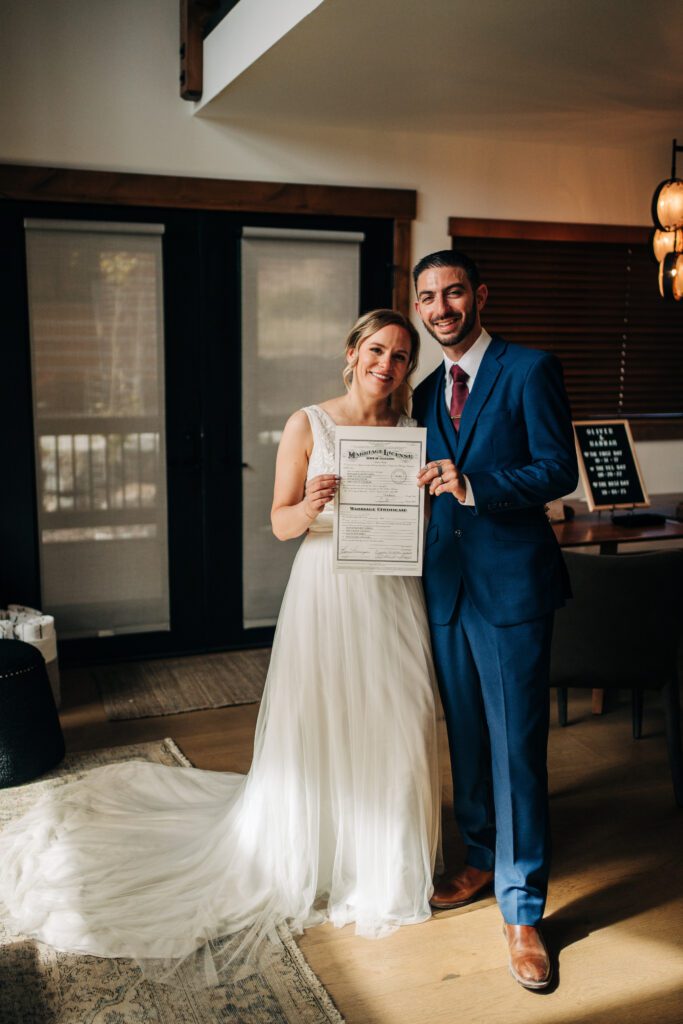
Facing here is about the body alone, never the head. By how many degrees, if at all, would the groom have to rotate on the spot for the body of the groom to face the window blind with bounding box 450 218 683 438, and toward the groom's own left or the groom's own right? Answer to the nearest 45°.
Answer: approximately 135° to the groom's own right

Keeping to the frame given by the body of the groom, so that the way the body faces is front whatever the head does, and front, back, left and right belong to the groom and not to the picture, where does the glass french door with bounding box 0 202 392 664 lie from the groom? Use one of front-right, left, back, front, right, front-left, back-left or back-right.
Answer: right

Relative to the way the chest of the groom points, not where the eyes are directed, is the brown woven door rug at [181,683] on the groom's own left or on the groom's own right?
on the groom's own right

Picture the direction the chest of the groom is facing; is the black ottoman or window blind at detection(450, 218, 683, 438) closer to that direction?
the black ottoman

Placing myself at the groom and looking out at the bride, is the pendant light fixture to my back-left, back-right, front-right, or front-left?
back-right

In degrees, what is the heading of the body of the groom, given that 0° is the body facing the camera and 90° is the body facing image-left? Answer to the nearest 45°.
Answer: approximately 45°
